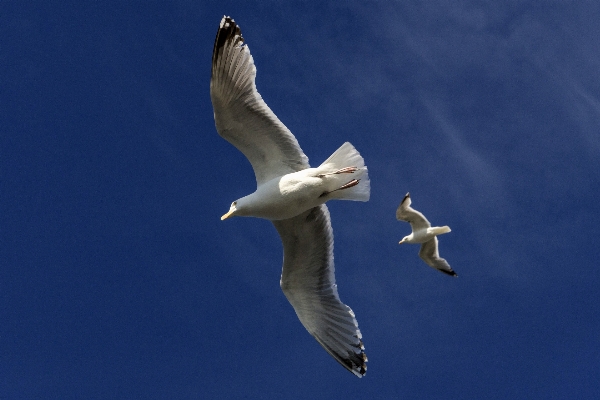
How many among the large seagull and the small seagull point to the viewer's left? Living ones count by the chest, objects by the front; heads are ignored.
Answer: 2

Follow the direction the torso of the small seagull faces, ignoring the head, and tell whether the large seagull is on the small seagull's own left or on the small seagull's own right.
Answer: on the small seagull's own left

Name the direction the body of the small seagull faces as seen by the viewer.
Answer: to the viewer's left

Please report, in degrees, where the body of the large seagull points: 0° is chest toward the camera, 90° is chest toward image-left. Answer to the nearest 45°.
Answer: approximately 90°

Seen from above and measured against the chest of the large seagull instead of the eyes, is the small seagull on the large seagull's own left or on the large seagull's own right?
on the large seagull's own right
